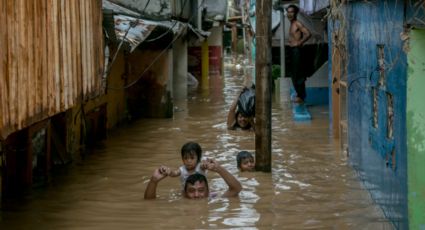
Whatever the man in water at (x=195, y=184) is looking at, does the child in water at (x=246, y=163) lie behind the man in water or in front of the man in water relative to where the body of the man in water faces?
behind

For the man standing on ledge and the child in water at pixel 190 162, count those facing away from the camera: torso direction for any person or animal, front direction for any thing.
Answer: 0

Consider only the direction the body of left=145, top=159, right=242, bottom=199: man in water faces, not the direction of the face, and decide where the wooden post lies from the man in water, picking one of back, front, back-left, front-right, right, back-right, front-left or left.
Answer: back-left

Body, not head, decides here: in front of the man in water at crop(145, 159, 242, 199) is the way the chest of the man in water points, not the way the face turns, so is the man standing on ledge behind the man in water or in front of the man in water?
behind

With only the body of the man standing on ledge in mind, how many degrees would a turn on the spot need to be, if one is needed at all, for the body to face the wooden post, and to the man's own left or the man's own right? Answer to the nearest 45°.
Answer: approximately 45° to the man's own left

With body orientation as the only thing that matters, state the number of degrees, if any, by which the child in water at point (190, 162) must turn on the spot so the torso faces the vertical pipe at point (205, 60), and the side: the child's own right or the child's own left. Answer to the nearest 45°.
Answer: approximately 180°

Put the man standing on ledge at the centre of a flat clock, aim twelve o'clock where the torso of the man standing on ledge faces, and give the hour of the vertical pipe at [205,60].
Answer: The vertical pipe is roughly at 4 o'clock from the man standing on ledge.

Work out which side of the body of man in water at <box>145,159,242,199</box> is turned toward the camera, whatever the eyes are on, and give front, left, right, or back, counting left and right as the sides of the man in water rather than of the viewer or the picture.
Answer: front

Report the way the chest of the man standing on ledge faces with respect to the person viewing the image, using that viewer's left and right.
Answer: facing the viewer and to the left of the viewer

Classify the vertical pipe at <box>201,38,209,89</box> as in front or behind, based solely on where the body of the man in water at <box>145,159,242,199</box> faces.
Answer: behind

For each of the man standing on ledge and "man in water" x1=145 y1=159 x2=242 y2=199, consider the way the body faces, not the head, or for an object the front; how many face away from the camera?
0
